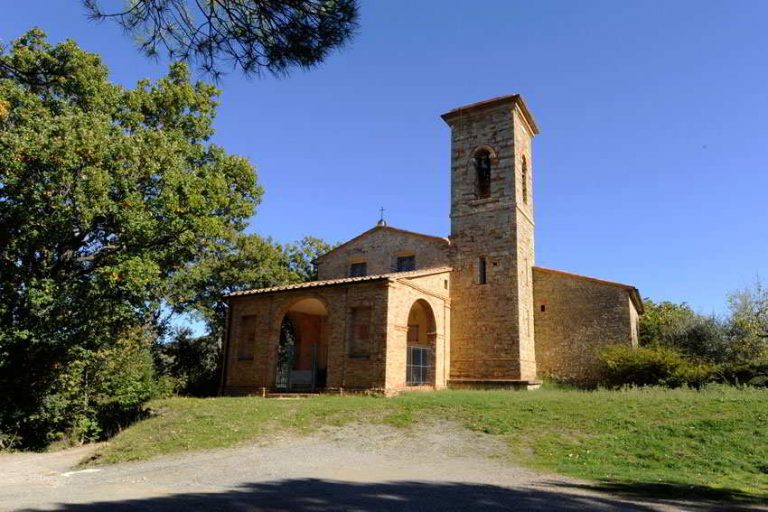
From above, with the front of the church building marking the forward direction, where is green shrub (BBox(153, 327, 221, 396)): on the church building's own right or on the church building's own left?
on the church building's own right

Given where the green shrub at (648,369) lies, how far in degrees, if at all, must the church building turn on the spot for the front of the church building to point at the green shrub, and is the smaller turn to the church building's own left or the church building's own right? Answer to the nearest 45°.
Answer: approximately 135° to the church building's own left

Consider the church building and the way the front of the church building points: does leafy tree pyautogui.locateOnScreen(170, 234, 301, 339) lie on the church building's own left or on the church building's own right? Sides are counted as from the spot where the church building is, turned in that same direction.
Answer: on the church building's own right

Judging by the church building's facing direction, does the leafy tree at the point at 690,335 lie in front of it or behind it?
behind

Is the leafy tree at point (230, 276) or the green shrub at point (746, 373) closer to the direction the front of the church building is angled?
the leafy tree

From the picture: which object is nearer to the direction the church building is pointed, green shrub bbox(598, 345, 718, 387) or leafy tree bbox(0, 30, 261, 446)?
the leafy tree

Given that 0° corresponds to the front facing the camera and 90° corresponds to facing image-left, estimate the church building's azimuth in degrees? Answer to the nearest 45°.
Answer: approximately 45°

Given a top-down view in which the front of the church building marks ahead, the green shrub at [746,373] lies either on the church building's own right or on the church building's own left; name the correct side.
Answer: on the church building's own left
